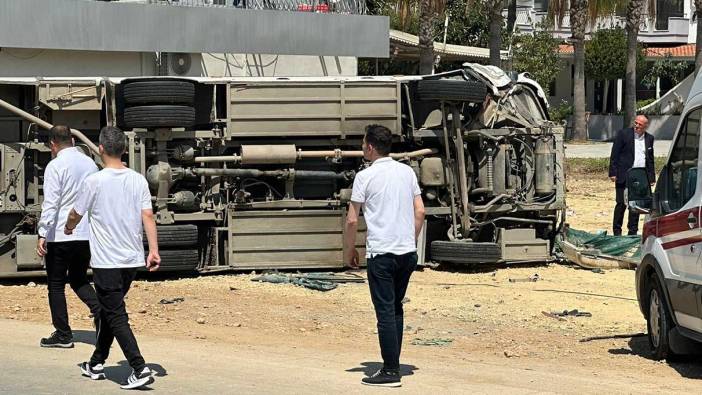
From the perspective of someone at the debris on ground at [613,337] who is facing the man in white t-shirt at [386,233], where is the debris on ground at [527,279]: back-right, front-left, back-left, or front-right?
back-right

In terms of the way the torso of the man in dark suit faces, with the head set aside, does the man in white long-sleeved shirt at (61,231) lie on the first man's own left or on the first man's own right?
on the first man's own right

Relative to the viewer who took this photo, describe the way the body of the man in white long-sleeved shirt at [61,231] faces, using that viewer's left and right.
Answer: facing away from the viewer and to the left of the viewer

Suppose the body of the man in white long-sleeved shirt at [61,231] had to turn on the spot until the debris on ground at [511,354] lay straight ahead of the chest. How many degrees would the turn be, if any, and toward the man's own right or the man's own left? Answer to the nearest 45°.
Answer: approximately 135° to the man's own right

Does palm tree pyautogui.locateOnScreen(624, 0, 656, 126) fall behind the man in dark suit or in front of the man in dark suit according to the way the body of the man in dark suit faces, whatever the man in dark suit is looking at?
behind

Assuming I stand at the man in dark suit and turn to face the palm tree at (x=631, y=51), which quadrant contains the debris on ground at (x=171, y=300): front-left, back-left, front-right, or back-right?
back-left

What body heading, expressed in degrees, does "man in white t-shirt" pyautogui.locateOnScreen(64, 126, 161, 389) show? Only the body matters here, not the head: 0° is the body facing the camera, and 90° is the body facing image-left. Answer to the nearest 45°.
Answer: approximately 135°

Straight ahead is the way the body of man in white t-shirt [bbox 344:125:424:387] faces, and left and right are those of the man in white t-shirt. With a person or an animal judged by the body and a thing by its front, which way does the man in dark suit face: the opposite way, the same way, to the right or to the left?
the opposite way

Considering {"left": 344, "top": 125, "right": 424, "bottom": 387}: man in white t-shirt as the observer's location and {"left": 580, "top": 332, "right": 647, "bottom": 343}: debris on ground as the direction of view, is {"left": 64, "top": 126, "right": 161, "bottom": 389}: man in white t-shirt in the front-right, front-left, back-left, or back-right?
back-left
